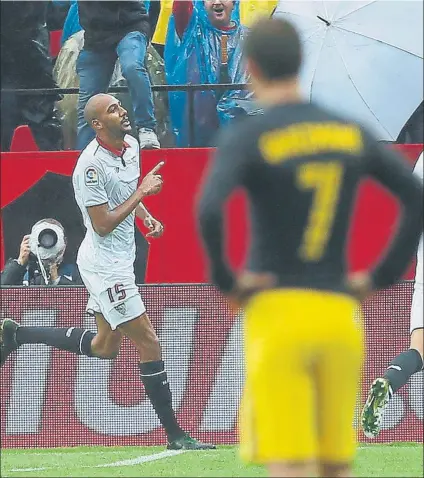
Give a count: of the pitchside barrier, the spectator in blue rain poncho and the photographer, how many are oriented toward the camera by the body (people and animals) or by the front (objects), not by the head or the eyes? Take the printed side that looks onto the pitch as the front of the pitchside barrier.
3

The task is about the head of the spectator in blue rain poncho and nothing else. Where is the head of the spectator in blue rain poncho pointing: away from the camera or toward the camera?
toward the camera

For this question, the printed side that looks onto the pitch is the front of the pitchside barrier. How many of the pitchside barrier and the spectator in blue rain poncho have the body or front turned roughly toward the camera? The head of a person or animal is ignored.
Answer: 2

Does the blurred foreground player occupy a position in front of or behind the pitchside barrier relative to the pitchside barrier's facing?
in front

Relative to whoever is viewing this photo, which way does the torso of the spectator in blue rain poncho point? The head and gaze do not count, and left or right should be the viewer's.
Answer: facing the viewer

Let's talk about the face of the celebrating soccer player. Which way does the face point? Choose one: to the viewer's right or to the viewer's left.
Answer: to the viewer's right

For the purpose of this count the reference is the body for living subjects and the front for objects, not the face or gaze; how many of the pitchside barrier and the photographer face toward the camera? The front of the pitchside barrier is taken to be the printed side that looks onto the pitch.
2

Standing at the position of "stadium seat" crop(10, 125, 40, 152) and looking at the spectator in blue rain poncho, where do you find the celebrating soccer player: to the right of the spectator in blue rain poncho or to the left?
right

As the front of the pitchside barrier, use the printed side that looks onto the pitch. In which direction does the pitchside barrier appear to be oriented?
toward the camera

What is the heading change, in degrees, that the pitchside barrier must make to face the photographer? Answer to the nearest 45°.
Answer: approximately 135° to its right

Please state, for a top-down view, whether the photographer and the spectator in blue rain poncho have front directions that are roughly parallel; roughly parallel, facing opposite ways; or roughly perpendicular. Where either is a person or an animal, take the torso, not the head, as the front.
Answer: roughly parallel

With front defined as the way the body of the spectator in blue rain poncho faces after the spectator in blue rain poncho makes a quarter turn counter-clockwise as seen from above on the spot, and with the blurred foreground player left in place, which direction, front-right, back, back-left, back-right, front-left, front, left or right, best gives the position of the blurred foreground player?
right

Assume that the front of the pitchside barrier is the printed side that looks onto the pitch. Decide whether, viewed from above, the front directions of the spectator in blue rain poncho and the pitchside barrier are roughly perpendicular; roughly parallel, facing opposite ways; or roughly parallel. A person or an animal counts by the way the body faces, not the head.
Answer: roughly parallel
